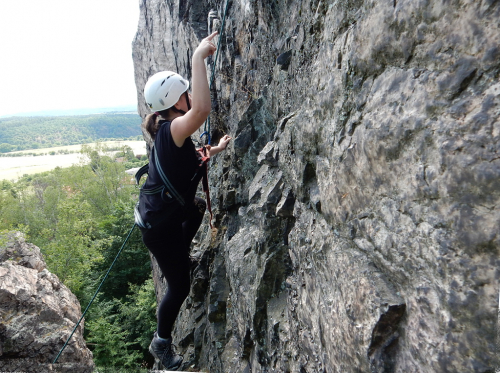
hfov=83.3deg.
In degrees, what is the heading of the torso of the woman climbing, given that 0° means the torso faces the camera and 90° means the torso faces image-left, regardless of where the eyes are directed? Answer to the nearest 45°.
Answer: approximately 270°

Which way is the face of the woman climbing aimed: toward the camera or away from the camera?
away from the camera
